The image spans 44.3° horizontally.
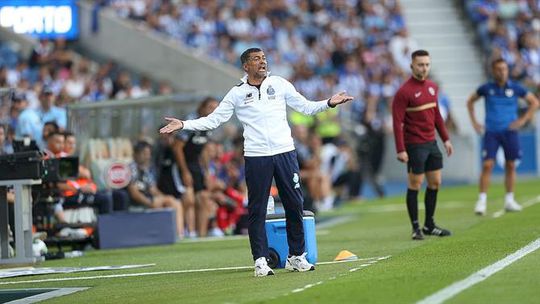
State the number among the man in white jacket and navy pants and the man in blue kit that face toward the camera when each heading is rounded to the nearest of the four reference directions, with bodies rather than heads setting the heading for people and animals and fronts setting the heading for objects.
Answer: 2

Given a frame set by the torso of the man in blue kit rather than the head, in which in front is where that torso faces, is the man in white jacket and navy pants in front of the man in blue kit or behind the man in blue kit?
in front

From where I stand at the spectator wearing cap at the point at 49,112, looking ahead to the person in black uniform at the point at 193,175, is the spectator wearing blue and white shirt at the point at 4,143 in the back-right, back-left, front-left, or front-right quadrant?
back-right

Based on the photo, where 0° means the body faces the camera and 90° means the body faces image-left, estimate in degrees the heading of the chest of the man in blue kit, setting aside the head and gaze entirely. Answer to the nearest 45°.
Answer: approximately 0°

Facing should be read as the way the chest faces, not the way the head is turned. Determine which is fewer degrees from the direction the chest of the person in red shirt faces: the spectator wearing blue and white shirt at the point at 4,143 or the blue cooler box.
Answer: the blue cooler box

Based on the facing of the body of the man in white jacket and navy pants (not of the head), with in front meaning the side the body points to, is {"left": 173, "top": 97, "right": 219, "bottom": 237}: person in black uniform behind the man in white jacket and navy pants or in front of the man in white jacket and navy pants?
behind

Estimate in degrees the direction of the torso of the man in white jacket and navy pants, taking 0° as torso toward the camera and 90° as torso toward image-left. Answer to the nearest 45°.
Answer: approximately 0°
